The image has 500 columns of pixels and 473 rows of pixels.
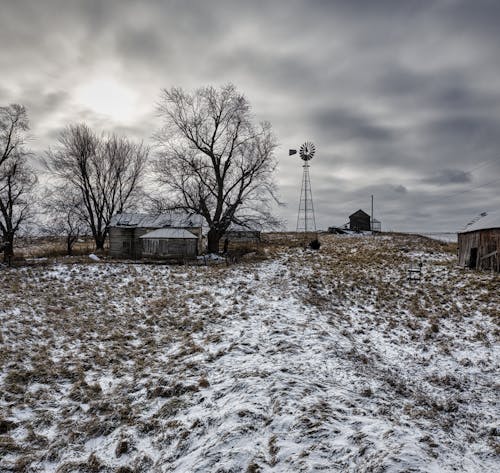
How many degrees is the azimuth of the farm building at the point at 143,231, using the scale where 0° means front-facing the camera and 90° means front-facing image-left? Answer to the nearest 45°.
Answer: approximately 0°

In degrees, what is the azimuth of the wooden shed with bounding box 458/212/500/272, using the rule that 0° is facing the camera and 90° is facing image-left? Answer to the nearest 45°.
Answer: approximately 45°

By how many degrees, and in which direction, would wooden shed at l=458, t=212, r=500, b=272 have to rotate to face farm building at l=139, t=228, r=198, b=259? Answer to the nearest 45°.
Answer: approximately 45° to its right

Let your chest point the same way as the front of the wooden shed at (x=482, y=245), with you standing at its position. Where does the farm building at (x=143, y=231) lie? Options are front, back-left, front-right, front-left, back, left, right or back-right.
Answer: front-right

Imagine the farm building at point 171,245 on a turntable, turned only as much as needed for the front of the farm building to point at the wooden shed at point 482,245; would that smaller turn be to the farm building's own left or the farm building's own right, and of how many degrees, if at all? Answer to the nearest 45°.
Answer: approximately 45° to the farm building's own left

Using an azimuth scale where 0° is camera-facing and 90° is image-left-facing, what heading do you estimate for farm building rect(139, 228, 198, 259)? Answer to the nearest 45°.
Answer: approximately 0°
